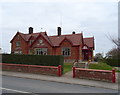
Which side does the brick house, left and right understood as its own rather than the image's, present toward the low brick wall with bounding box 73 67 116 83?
front

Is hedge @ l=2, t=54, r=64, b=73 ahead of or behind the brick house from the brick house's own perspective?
ahead

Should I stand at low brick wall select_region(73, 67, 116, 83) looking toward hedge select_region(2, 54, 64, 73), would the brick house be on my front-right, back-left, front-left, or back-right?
front-right

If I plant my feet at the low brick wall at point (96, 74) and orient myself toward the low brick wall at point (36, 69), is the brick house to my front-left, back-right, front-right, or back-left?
front-right

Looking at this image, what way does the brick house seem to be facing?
toward the camera

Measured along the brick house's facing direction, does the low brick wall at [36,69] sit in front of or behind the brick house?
in front
